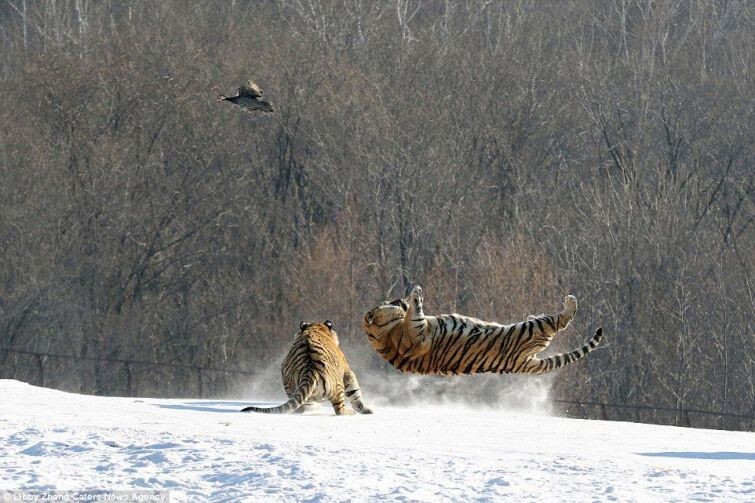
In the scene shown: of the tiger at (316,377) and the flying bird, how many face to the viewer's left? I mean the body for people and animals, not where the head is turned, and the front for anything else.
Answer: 1

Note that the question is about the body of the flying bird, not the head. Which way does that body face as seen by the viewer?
to the viewer's left

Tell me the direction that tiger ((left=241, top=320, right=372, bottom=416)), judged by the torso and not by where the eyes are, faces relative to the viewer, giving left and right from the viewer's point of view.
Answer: facing away from the viewer

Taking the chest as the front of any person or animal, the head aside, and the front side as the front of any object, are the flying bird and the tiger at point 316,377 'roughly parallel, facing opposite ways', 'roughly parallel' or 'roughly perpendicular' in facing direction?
roughly perpendicular

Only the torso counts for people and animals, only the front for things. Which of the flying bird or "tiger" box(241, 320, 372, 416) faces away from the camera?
the tiger
